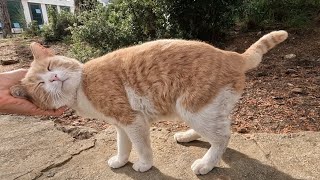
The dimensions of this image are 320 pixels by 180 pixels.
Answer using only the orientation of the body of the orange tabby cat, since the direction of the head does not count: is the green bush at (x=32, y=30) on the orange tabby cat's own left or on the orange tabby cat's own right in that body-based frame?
on the orange tabby cat's own right

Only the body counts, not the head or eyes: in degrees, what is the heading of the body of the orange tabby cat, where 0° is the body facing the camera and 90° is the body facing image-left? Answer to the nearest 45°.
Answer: approximately 90°

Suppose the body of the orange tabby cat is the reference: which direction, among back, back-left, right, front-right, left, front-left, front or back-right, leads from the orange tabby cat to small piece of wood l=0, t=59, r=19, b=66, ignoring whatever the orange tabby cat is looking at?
front-right

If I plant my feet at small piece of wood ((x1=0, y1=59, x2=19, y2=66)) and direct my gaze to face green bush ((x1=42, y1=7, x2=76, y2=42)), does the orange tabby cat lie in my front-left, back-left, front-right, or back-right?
back-right

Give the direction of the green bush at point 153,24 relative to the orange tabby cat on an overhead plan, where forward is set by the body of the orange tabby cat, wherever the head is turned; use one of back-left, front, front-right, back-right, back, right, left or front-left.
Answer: right

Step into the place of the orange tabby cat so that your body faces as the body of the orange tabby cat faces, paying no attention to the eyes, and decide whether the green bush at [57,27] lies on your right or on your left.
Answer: on your right
